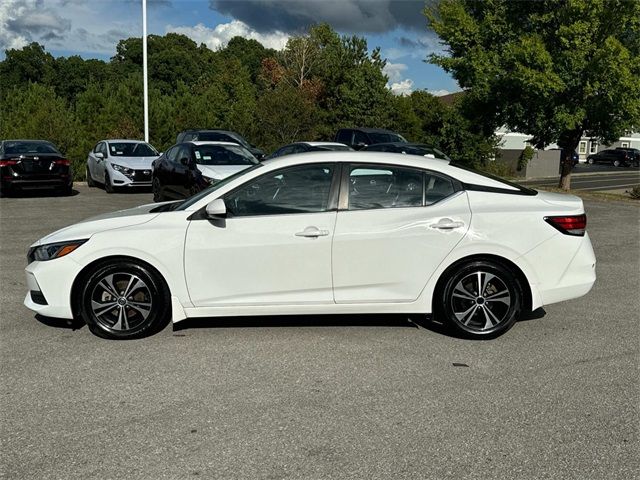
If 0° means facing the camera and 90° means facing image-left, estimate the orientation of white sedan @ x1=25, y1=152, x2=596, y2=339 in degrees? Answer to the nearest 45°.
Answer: approximately 90°

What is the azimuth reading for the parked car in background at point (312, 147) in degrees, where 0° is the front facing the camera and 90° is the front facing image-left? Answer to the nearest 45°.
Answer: approximately 315°

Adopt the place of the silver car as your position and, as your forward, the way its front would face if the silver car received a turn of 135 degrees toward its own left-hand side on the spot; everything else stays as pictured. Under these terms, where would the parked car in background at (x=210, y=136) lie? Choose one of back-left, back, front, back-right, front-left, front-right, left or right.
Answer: front-right

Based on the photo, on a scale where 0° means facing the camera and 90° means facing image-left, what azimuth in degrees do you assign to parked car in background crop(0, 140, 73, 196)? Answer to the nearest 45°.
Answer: approximately 180°

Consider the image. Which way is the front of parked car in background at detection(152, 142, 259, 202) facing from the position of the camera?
facing the viewer and to the right of the viewer

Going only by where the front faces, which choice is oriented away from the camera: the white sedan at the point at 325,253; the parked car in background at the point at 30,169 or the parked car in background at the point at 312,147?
the parked car in background at the point at 30,169

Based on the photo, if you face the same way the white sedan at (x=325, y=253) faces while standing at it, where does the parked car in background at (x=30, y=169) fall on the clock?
The parked car in background is roughly at 2 o'clock from the white sedan.

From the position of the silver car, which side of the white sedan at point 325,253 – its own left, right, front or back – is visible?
right

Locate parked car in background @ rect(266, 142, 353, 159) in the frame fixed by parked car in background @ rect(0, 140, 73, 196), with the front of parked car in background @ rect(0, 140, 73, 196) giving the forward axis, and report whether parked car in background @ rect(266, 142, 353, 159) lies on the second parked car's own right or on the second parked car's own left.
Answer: on the second parked car's own right

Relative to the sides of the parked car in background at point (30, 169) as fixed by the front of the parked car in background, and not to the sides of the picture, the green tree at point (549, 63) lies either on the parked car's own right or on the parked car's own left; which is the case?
on the parked car's own right

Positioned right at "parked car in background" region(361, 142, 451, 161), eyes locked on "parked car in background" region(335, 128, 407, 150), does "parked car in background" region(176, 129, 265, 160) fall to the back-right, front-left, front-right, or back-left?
front-left

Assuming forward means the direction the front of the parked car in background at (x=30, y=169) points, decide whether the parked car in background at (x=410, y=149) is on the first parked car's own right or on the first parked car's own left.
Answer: on the first parked car's own right
